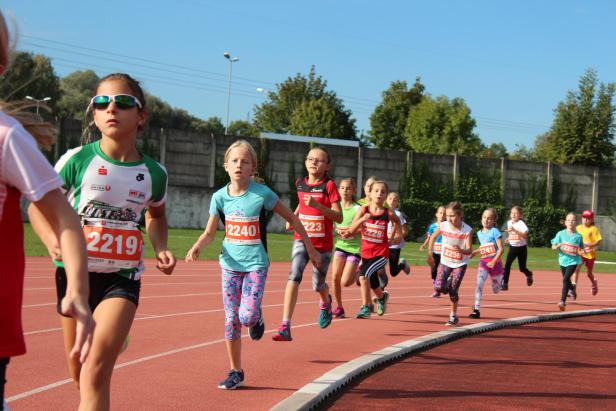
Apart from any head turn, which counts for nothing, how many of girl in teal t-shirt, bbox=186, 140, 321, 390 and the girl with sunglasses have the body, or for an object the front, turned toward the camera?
2

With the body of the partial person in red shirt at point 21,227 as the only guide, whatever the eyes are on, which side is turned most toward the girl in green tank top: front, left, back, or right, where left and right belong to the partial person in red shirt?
back

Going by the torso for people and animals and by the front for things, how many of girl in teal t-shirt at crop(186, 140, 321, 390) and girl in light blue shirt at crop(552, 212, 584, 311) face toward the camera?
2

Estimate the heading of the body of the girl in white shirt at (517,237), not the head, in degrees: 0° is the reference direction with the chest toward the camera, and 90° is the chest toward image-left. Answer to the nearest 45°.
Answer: approximately 45°

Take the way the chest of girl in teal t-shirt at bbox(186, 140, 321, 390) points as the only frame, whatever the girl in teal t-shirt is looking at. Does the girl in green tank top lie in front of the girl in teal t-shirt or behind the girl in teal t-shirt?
behind

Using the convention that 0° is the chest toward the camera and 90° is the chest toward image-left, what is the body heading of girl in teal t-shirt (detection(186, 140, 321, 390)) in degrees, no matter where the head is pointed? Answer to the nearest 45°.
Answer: approximately 0°
